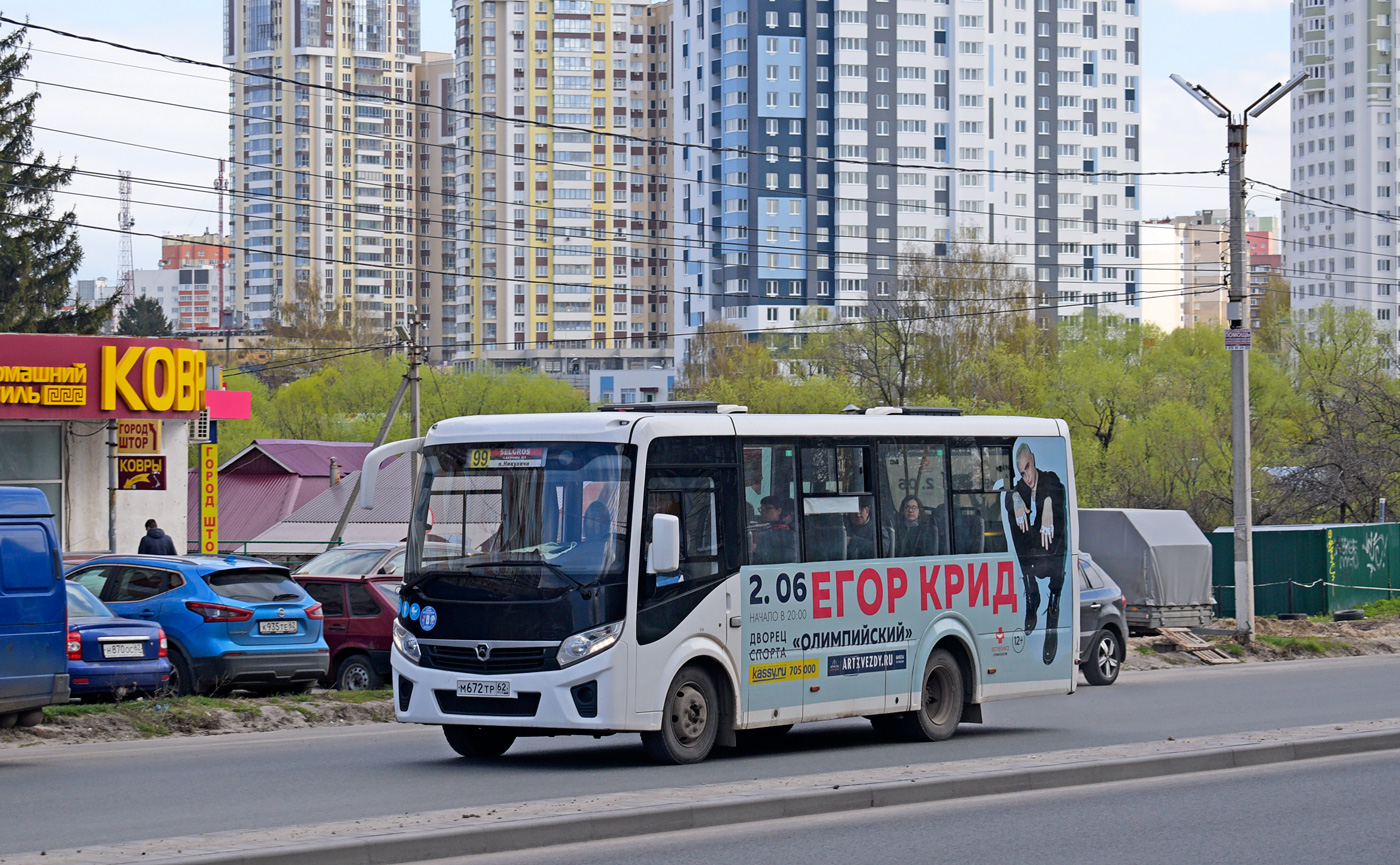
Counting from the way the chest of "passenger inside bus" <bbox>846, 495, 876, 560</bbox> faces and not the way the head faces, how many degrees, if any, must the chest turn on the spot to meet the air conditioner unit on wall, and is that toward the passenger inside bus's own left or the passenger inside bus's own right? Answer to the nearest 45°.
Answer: approximately 90° to the passenger inside bus's own right

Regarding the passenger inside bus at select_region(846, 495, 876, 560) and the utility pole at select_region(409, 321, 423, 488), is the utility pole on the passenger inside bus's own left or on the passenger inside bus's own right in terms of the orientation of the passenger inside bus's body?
on the passenger inside bus's own right

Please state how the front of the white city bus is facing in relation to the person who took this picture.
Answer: facing the viewer and to the left of the viewer

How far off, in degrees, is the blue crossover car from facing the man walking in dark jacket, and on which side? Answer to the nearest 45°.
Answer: approximately 45° to its right

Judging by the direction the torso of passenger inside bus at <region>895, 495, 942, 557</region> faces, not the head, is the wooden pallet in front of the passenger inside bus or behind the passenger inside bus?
behind

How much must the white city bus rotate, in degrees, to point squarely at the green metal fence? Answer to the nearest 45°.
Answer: approximately 180°

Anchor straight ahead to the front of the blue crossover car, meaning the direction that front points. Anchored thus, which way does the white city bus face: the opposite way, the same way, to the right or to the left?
to the left

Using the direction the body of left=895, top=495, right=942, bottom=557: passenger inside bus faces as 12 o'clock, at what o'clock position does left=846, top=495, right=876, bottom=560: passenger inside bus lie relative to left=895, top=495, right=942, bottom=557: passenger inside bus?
left=846, top=495, right=876, bottom=560: passenger inside bus is roughly at 12 o'clock from left=895, top=495, right=942, bottom=557: passenger inside bus.

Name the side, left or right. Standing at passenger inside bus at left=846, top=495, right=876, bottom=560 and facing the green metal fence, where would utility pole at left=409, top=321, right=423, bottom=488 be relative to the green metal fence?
left

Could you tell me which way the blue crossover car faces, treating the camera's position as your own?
facing away from the viewer and to the left of the viewer

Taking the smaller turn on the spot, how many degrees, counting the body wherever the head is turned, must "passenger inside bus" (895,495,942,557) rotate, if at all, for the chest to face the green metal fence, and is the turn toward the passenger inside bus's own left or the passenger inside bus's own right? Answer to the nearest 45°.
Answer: approximately 135° to the passenger inside bus's own right

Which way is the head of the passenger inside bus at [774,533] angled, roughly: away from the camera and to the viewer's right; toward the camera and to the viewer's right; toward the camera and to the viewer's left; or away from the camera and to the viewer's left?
toward the camera and to the viewer's left

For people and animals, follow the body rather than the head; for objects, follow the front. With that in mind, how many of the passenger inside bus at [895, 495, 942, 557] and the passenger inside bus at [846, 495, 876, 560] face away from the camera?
0

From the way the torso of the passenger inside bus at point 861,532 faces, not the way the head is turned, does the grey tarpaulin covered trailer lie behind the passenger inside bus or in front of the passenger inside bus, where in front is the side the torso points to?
behind
